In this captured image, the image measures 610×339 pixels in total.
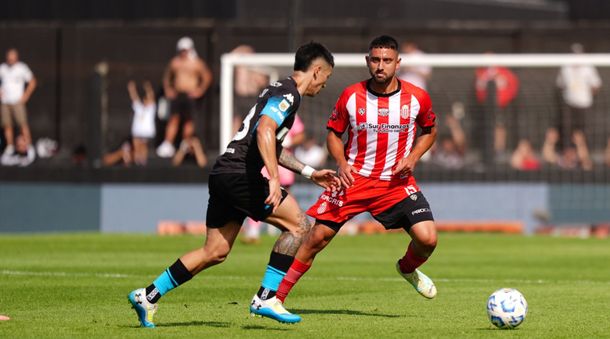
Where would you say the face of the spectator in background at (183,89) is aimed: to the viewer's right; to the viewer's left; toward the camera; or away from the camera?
toward the camera

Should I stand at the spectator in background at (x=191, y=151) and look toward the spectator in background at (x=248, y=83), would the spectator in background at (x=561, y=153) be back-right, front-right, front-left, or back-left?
front-right

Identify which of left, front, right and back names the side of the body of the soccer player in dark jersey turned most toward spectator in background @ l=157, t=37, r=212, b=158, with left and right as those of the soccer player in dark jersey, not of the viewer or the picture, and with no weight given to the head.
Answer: left

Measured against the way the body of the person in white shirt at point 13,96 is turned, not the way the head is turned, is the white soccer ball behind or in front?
in front

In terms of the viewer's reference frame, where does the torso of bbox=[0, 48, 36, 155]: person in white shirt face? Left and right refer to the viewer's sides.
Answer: facing the viewer

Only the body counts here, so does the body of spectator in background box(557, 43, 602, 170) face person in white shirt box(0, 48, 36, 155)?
no

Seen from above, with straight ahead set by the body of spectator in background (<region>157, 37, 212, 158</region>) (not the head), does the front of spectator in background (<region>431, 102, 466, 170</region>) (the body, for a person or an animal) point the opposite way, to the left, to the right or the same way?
the same way

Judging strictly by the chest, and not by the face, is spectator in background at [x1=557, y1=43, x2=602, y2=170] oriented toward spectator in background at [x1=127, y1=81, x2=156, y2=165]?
no

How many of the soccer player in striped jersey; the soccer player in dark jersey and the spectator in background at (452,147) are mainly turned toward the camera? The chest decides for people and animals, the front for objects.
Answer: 2

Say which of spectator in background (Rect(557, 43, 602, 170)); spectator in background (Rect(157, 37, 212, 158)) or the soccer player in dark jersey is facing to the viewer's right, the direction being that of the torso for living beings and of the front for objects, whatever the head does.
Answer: the soccer player in dark jersey

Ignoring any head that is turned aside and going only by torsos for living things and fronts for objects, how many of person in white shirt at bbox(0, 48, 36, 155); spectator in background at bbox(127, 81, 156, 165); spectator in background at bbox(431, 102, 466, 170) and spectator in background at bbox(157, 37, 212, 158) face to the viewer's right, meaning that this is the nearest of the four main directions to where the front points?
0

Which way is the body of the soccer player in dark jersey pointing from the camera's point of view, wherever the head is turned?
to the viewer's right

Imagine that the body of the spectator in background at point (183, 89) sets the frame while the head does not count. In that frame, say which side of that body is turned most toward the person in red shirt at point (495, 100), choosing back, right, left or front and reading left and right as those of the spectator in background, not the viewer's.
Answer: left

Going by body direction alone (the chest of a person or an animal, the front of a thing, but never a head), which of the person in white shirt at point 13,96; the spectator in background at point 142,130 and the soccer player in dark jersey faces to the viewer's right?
the soccer player in dark jersey

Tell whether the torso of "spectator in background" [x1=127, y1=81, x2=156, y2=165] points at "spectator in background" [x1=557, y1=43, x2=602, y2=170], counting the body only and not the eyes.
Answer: no

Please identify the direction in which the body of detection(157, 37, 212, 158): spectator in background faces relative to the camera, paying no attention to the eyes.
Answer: toward the camera

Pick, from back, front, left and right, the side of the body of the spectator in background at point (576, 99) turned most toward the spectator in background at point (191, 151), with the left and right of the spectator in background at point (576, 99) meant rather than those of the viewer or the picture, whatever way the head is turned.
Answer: right

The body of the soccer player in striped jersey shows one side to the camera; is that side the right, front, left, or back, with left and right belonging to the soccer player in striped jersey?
front
